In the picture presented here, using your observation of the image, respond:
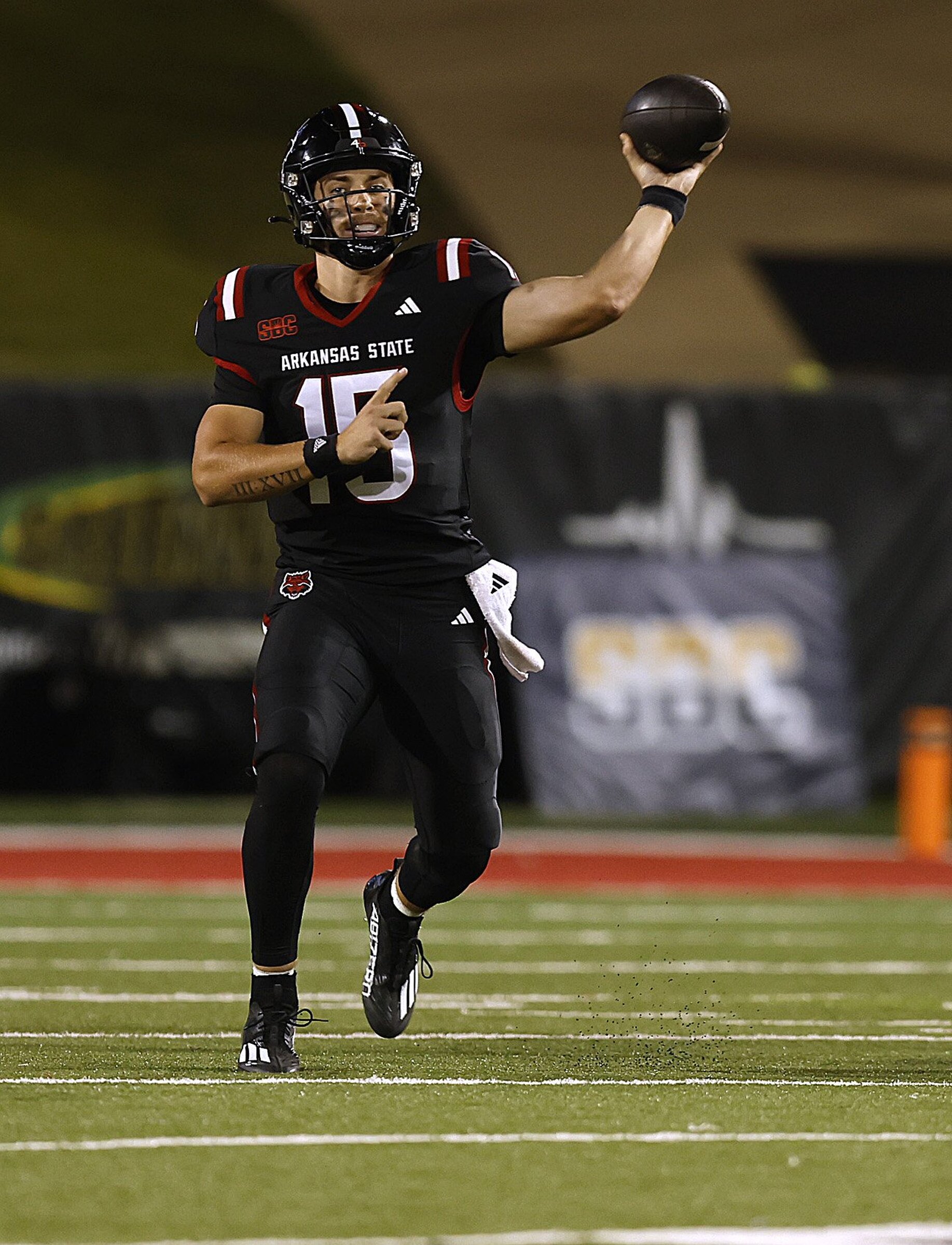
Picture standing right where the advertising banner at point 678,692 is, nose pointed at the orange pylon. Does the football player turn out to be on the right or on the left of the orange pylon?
right

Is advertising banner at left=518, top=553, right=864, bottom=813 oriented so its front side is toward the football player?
yes

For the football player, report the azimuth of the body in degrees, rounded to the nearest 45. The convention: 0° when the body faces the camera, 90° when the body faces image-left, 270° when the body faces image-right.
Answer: approximately 0°

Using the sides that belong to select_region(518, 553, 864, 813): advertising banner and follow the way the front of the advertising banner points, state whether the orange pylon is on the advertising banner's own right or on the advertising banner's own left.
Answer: on the advertising banner's own left

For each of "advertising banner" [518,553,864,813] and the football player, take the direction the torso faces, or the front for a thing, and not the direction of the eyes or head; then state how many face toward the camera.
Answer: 2

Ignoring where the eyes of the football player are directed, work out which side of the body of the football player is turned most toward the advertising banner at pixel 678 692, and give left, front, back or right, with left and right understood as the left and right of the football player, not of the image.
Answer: back

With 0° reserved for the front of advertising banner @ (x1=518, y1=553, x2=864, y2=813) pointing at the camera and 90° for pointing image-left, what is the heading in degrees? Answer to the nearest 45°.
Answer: approximately 0°

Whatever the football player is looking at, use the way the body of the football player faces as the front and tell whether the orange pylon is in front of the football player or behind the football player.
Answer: behind
